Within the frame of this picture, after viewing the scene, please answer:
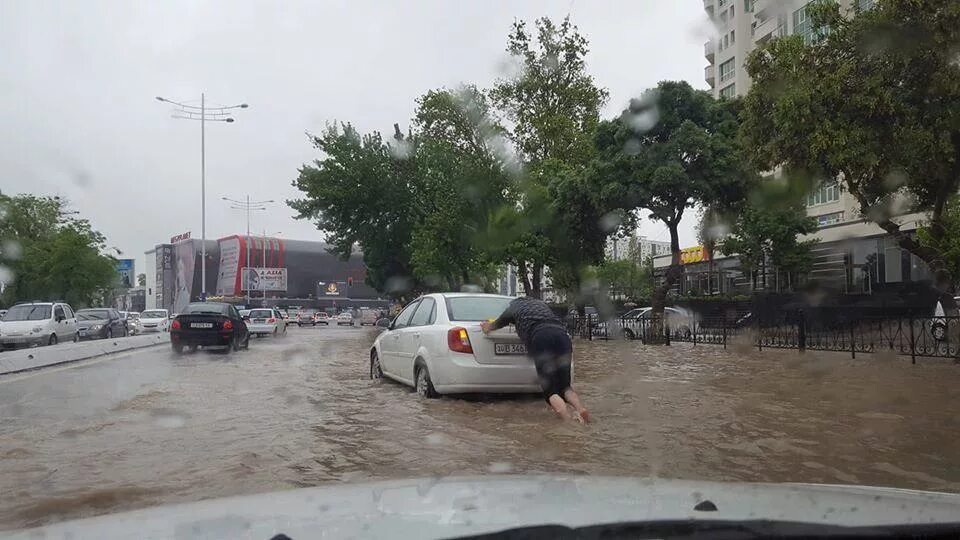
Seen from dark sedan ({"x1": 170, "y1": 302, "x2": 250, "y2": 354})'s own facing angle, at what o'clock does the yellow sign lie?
The yellow sign is roughly at 2 o'clock from the dark sedan.

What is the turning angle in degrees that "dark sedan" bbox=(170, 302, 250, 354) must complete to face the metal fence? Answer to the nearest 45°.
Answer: approximately 135° to its right

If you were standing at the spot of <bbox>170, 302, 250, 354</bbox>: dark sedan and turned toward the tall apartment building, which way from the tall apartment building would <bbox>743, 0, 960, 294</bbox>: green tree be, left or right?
right

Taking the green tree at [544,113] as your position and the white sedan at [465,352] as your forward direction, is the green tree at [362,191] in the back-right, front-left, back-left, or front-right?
back-right

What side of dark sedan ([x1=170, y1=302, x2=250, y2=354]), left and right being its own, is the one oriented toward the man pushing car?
back

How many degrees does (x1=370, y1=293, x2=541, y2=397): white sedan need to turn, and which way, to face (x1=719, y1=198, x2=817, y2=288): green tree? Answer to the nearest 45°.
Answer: approximately 90° to its right

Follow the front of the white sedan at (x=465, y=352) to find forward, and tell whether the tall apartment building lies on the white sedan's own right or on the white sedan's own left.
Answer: on the white sedan's own right

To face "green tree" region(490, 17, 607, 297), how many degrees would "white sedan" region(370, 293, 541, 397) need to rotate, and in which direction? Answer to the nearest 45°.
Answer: approximately 45° to its right

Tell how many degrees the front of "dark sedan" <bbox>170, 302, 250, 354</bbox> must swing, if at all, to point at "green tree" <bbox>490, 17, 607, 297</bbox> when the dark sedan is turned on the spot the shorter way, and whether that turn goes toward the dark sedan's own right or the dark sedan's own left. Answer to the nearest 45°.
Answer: approximately 45° to the dark sedan's own right

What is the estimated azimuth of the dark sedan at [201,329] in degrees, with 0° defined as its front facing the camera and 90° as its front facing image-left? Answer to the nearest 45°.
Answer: approximately 180°

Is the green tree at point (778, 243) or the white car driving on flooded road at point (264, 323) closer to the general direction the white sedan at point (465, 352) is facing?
the white car driving on flooded road

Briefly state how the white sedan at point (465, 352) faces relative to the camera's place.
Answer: facing away from the viewer and to the left of the viewer
